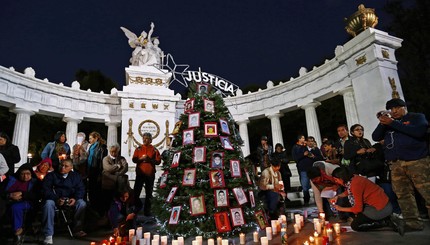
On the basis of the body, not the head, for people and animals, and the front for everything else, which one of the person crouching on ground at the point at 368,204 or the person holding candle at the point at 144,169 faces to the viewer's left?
the person crouching on ground

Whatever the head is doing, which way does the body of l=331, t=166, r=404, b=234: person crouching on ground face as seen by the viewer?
to the viewer's left

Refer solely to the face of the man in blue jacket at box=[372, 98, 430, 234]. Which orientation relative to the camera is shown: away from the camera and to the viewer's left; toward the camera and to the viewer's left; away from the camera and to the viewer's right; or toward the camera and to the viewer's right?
toward the camera and to the viewer's left

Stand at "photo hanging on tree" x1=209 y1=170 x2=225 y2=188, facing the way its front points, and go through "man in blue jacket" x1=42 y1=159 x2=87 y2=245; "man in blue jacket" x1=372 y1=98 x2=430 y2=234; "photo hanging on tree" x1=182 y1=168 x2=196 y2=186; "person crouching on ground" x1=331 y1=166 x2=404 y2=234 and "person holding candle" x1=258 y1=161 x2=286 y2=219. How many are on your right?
2

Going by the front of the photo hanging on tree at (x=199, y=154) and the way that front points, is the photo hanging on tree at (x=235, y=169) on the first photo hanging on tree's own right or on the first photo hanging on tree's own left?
on the first photo hanging on tree's own left

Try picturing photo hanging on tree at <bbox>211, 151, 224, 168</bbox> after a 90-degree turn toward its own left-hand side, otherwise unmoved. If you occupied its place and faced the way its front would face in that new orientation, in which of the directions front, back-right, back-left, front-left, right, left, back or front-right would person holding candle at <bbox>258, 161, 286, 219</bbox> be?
front-left

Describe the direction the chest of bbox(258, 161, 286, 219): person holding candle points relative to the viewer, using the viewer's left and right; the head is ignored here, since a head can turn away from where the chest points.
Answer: facing the viewer and to the right of the viewer

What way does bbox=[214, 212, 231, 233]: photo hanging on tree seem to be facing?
toward the camera

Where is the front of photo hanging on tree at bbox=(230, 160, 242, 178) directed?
toward the camera

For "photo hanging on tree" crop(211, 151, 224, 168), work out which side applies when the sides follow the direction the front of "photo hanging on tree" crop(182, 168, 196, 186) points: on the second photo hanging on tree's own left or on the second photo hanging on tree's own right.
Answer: on the second photo hanging on tree's own left

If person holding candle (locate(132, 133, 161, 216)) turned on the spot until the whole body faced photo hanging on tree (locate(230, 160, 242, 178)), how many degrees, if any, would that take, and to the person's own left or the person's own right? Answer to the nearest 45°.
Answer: approximately 45° to the person's own left

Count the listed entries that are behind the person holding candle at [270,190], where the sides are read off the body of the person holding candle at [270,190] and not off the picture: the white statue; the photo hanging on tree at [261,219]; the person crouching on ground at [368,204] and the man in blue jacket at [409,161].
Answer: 1
